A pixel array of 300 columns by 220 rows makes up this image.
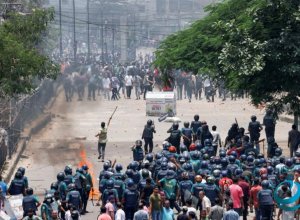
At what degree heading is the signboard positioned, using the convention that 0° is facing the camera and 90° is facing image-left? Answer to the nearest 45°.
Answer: approximately 0°

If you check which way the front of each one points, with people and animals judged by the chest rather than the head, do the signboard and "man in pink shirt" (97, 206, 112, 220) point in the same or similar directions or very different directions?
very different directions

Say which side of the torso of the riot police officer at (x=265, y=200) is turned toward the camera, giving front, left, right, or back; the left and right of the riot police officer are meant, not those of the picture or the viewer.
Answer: back

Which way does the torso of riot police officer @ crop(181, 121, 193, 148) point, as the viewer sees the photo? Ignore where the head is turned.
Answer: away from the camera

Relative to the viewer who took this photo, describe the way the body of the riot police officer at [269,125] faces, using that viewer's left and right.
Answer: facing away from the viewer

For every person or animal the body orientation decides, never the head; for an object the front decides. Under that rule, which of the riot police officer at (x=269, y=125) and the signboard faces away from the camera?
the riot police officer

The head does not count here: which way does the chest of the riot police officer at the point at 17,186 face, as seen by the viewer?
away from the camera

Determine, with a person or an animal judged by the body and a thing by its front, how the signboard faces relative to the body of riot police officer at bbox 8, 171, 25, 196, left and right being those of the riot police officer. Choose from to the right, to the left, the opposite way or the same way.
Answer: the opposite way

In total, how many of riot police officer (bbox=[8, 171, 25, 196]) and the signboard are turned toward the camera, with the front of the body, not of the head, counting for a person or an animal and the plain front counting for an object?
1
